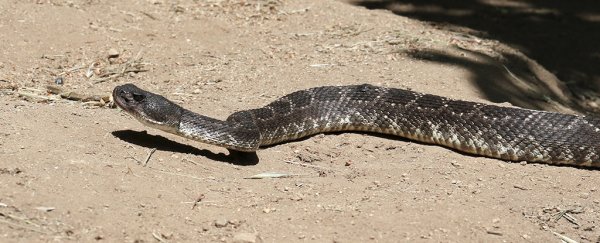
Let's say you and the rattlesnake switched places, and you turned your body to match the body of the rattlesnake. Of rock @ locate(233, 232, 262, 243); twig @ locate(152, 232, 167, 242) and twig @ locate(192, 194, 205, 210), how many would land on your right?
0

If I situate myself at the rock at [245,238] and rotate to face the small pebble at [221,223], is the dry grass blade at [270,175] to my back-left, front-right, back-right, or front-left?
front-right

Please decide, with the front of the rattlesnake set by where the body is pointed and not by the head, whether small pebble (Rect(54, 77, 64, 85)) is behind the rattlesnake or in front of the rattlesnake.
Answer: in front

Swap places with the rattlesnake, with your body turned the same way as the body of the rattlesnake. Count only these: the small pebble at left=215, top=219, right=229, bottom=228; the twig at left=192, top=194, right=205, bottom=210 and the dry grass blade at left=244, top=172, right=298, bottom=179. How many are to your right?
0

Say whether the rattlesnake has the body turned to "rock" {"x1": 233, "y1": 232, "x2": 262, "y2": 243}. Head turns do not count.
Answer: no

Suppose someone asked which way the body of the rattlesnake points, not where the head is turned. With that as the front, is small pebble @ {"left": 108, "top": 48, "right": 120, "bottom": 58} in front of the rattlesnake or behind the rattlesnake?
in front

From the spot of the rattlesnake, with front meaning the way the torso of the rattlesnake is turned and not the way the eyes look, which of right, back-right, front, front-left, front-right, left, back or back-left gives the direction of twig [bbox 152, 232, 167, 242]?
front-left

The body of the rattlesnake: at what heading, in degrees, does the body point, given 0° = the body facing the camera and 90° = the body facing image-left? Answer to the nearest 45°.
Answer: approximately 90°

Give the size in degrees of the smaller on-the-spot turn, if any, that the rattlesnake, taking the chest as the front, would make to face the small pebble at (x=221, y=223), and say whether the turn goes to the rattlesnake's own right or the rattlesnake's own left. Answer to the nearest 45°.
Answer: approximately 45° to the rattlesnake's own left

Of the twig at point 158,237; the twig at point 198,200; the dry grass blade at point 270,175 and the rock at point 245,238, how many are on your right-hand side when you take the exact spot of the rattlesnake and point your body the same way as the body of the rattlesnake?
0
